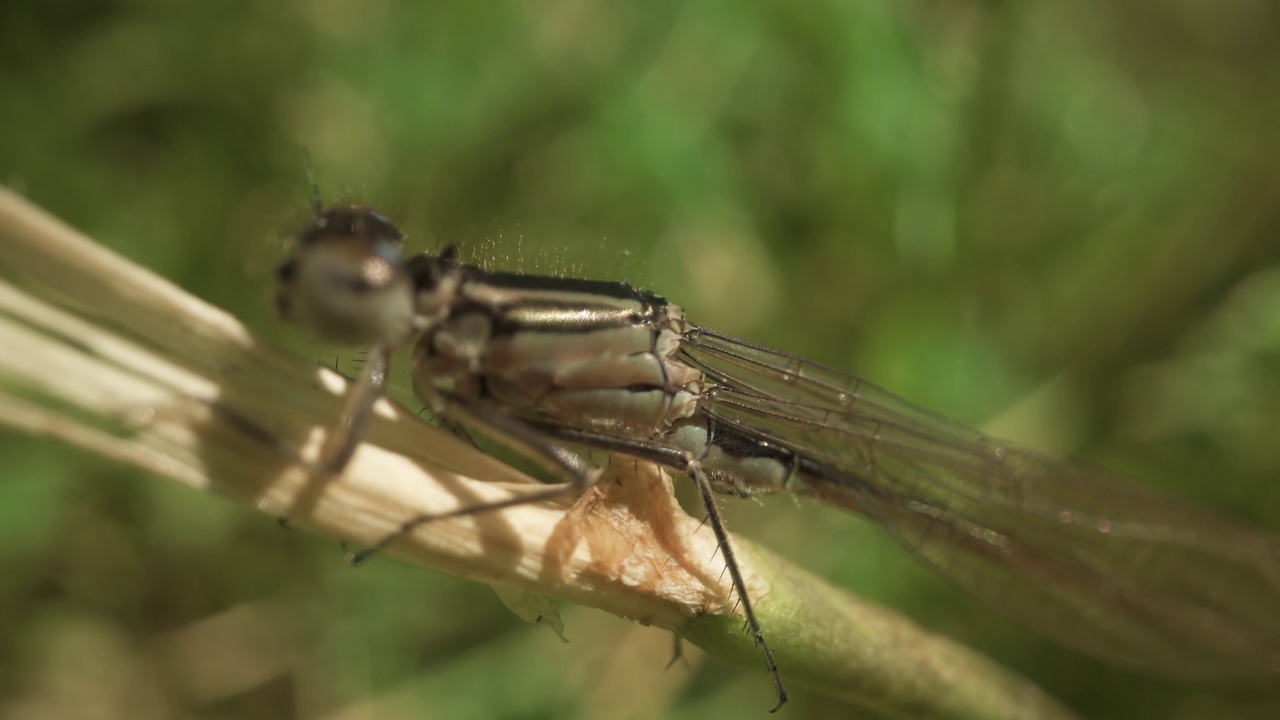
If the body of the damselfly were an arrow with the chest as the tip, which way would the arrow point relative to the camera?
to the viewer's left
